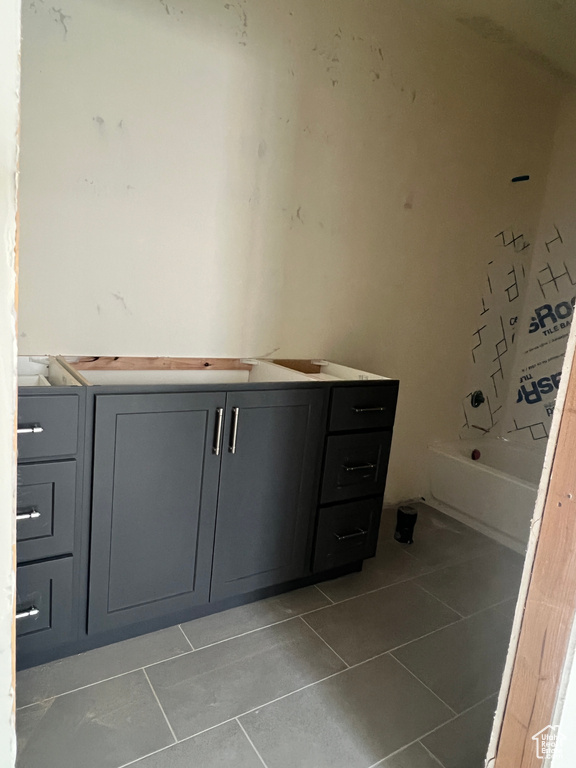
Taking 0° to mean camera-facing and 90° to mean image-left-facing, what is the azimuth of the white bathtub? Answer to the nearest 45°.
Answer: approximately 45°

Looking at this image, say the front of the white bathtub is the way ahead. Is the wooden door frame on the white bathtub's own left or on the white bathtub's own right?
on the white bathtub's own left

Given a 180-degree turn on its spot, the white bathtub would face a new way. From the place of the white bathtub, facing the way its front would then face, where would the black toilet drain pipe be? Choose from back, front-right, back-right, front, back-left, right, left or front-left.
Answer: back
